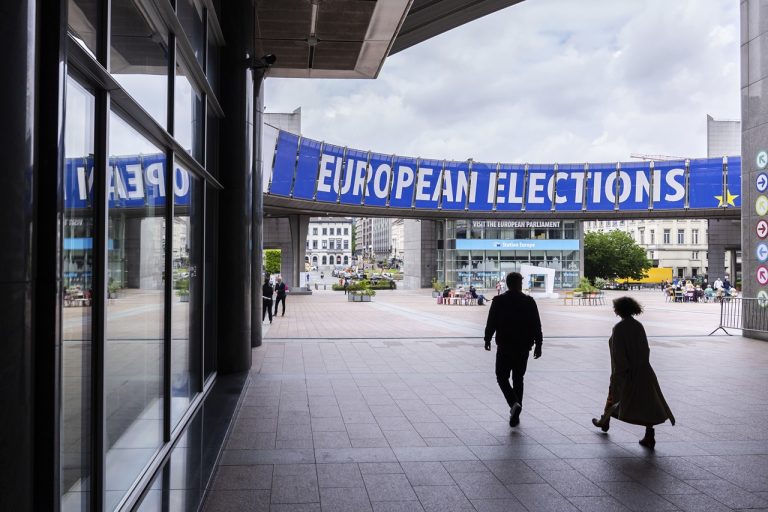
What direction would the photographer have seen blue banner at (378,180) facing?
facing the viewer

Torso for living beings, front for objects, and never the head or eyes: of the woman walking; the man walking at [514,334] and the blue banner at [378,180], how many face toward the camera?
1

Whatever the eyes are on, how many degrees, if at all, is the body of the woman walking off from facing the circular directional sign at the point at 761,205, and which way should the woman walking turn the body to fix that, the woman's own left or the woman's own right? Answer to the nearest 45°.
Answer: approximately 45° to the woman's own right

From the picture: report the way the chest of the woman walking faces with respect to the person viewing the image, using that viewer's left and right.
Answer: facing away from the viewer and to the left of the viewer

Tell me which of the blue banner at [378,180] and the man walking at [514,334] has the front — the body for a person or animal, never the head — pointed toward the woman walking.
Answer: the blue banner

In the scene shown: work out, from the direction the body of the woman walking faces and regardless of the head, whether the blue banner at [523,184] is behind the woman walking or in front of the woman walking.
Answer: in front

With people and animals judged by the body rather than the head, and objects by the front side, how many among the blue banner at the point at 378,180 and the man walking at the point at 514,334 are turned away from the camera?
1

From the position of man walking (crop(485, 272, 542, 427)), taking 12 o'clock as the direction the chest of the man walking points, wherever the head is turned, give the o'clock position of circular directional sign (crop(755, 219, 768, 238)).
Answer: The circular directional sign is roughly at 1 o'clock from the man walking.

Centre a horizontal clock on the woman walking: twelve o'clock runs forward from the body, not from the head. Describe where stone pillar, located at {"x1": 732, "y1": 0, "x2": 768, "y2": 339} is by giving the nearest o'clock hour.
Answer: The stone pillar is roughly at 2 o'clock from the woman walking.

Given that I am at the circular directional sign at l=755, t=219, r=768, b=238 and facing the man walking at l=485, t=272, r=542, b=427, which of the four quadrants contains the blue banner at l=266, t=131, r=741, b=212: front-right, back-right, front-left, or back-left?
back-right

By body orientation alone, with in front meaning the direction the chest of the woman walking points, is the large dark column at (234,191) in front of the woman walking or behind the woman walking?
in front

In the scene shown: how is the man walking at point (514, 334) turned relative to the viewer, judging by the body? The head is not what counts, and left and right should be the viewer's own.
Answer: facing away from the viewer

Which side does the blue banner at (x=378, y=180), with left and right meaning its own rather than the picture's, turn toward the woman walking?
front

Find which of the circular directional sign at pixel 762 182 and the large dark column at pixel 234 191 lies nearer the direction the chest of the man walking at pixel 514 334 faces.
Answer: the circular directional sign

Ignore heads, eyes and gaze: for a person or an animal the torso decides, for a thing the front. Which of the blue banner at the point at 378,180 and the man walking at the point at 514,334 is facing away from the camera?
the man walking

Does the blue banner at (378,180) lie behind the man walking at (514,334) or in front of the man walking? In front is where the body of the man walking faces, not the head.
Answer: in front
